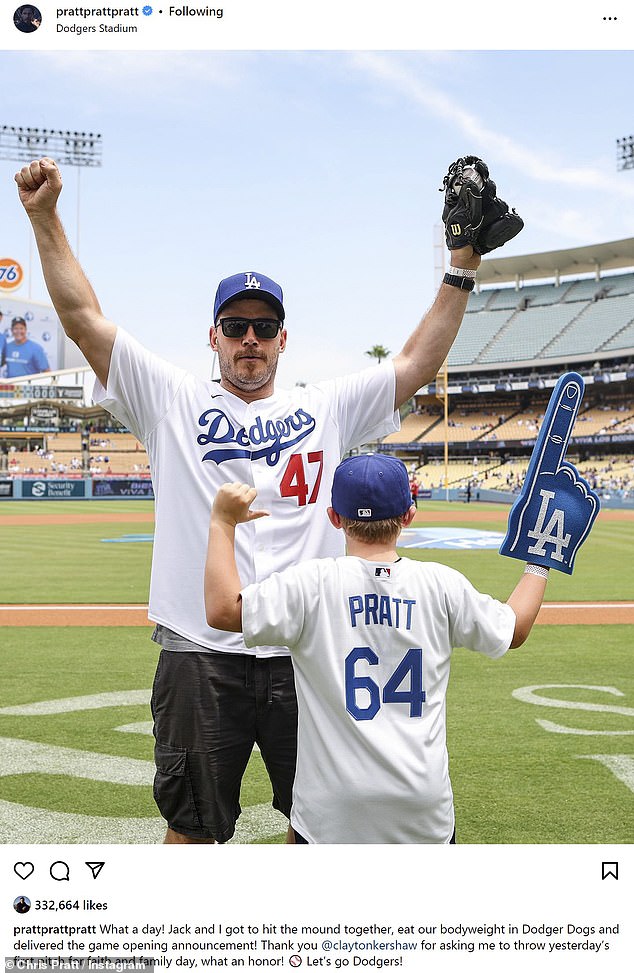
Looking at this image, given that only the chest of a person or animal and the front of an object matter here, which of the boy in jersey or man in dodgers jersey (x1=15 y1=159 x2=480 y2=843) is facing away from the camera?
the boy in jersey

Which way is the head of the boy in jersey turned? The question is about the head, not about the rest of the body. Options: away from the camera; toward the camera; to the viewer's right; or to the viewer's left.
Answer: away from the camera

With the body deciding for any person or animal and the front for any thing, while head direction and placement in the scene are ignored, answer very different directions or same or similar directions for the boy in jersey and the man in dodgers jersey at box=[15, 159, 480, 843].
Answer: very different directions

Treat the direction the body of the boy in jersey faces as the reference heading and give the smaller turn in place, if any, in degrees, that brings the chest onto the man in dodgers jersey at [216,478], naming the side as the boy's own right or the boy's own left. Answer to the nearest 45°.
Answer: approximately 45° to the boy's own left

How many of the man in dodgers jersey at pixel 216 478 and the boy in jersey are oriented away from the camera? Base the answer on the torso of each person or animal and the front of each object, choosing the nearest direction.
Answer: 1

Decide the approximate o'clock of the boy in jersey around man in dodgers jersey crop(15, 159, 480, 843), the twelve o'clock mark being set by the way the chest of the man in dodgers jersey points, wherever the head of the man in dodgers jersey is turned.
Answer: The boy in jersey is roughly at 11 o'clock from the man in dodgers jersey.

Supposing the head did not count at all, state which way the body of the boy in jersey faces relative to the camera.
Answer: away from the camera

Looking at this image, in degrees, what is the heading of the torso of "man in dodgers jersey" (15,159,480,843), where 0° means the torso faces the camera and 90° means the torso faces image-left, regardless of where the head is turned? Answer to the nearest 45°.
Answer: approximately 0°
